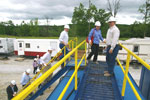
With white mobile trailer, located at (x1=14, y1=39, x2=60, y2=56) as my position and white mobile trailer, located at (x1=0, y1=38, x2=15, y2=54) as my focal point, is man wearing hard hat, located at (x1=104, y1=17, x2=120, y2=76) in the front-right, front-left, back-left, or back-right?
back-left

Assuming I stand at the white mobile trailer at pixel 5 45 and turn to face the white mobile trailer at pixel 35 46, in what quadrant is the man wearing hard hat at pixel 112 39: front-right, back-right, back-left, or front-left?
front-right

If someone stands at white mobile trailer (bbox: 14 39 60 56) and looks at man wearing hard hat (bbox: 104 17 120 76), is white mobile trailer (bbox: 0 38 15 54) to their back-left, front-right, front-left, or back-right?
back-right

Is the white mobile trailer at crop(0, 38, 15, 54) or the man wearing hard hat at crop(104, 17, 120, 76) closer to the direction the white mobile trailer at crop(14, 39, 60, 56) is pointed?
the man wearing hard hat
